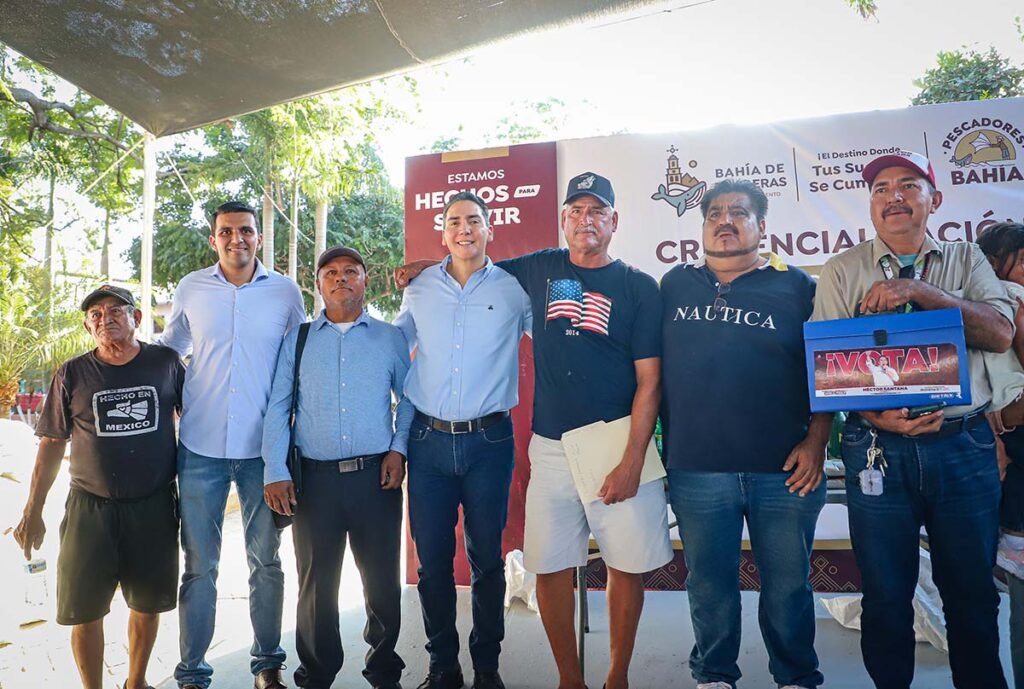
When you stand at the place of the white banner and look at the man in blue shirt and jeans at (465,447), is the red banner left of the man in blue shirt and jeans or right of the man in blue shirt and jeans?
right

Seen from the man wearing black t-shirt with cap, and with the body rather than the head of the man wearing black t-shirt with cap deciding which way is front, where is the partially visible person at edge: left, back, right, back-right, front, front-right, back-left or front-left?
front-left

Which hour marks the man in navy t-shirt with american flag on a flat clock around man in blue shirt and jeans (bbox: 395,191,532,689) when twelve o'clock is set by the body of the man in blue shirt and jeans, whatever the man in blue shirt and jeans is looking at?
The man in navy t-shirt with american flag is roughly at 10 o'clock from the man in blue shirt and jeans.

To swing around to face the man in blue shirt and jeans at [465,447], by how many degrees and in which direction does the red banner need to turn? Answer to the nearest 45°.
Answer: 0° — it already faces them

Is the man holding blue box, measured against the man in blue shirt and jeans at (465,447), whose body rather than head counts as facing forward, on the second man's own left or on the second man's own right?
on the second man's own left

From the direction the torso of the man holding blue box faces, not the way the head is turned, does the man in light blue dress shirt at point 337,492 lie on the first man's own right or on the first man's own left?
on the first man's own right

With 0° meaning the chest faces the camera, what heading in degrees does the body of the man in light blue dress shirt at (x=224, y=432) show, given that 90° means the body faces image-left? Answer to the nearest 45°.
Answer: approximately 0°

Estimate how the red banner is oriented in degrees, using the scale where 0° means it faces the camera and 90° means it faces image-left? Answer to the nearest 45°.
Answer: approximately 0°
